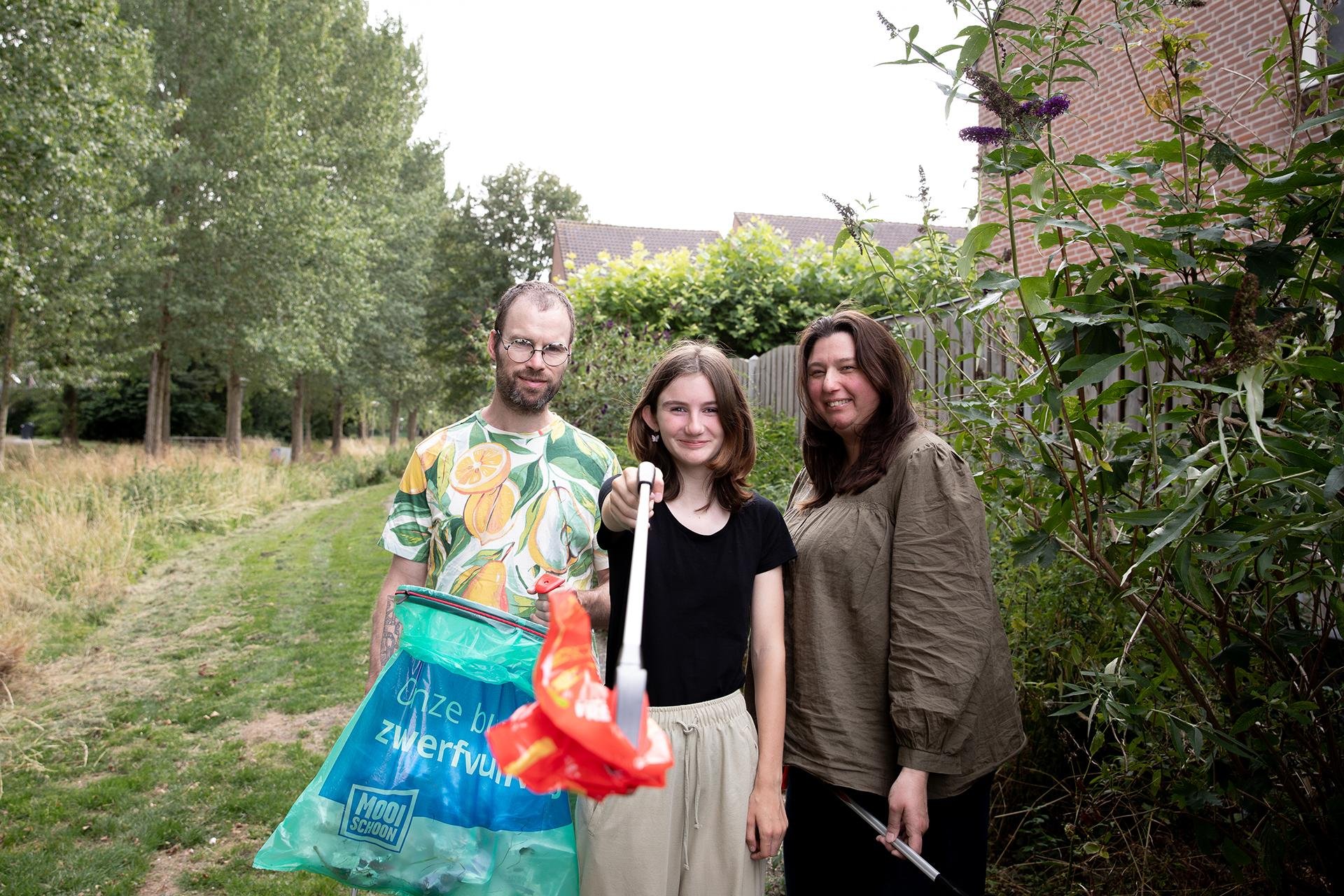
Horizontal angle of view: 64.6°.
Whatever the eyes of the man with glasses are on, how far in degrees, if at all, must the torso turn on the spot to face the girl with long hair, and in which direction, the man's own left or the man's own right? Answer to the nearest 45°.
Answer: approximately 45° to the man's own left

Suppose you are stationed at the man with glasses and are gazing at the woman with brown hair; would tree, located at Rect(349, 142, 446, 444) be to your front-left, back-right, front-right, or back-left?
back-left

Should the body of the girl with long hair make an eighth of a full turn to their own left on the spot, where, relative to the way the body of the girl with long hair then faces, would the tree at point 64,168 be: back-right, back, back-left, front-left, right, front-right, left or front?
back

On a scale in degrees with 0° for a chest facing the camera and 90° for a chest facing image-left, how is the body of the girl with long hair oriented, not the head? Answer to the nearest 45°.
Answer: approximately 0°

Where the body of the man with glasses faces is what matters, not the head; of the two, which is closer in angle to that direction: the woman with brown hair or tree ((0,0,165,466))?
the woman with brown hair

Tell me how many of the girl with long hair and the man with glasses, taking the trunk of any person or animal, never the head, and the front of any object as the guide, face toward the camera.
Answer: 2

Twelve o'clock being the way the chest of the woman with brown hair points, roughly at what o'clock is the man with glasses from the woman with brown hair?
The man with glasses is roughly at 2 o'clock from the woman with brown hair.
